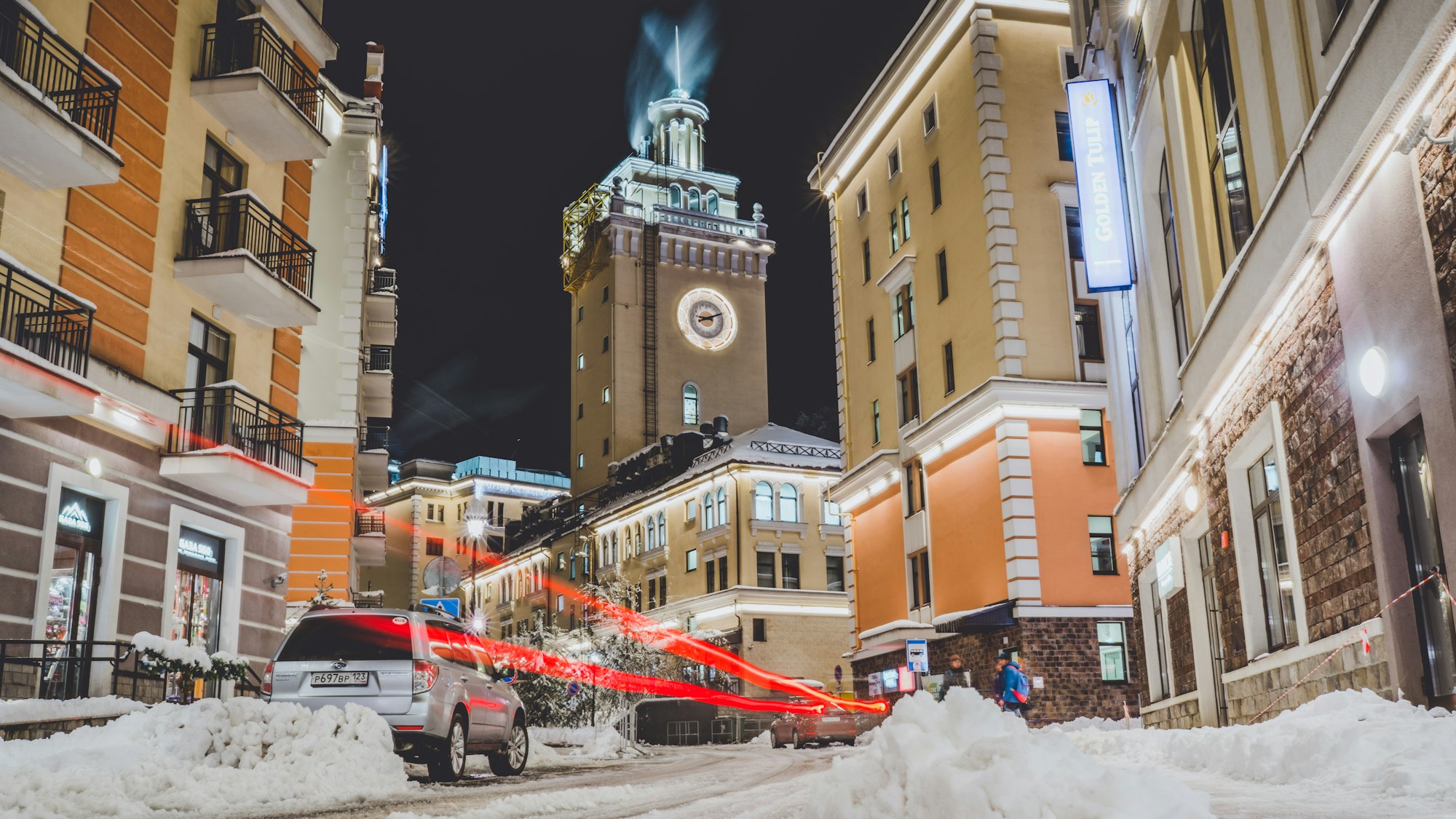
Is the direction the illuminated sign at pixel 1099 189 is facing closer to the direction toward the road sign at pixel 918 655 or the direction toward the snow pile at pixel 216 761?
the snow pile

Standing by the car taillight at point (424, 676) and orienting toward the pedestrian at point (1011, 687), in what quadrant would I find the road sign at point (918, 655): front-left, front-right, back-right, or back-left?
front-left

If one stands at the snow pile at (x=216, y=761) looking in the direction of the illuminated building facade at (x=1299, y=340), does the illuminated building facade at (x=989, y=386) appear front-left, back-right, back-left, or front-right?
front-left

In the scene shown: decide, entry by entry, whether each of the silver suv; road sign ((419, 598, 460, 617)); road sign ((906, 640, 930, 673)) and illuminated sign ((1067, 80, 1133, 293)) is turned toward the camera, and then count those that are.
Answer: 3

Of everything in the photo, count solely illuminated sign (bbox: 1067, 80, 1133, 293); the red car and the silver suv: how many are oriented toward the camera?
1

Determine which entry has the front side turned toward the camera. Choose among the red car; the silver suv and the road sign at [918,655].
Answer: the road sign

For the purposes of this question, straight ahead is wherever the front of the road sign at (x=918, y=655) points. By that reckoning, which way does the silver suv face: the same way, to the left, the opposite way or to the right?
the opposite way

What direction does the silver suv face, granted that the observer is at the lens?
facing away from the viewer and to the right of the viewer

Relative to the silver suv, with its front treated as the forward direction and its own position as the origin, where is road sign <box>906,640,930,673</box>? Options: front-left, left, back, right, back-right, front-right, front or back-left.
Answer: front

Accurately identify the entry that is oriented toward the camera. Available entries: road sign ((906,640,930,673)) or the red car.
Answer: the road sign

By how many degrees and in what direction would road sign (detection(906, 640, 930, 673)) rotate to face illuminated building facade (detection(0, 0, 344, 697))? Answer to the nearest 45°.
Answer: approximately 45° to its right

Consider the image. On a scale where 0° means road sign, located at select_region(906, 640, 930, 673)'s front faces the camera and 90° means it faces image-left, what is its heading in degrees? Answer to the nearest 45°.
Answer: approximately 0°

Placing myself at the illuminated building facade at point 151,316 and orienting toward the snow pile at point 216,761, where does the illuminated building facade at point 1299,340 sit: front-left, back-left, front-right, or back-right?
front-left

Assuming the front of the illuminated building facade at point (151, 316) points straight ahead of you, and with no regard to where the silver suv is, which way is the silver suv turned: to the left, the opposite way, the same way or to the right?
to the left
